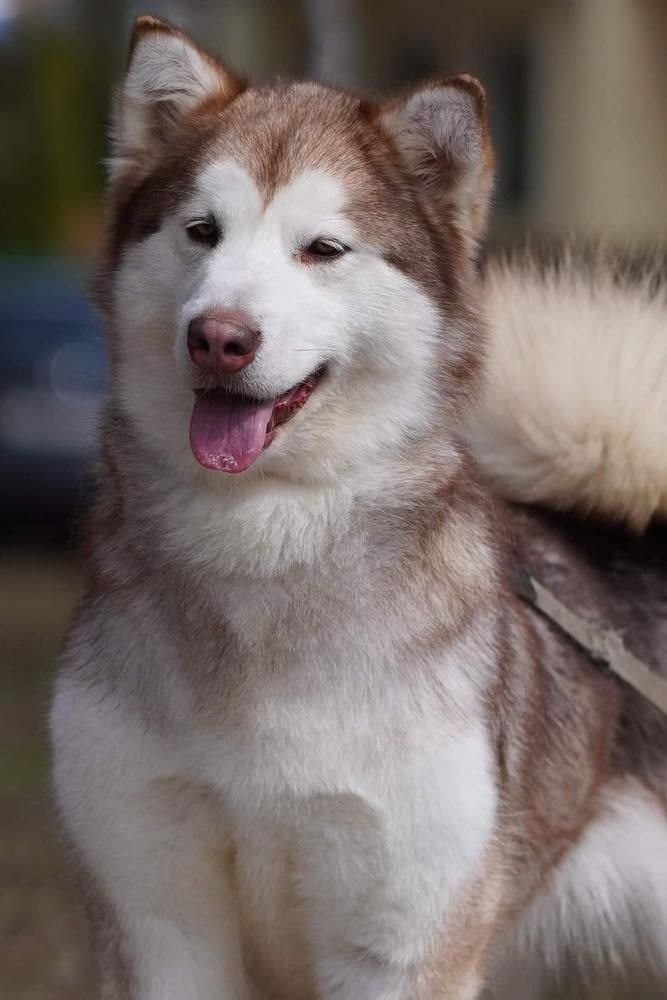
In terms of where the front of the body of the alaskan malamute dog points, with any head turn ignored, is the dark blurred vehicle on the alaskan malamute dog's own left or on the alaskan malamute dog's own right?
on the alaskan malamute dog's own right

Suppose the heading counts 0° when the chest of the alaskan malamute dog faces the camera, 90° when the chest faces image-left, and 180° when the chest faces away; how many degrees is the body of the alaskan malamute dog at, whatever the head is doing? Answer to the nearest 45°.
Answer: approximately 45°
